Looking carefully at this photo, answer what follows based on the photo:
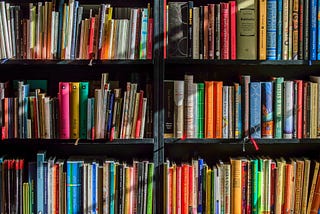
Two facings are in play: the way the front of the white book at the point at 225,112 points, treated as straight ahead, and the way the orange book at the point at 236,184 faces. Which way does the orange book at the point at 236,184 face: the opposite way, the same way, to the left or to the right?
the same way

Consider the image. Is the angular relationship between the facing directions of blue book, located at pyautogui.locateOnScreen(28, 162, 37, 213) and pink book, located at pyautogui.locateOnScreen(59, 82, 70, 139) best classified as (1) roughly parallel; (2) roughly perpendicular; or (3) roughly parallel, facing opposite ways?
roughly parallel

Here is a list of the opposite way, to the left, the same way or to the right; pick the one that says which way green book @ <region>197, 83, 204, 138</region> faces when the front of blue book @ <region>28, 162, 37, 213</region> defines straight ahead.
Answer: the same way
